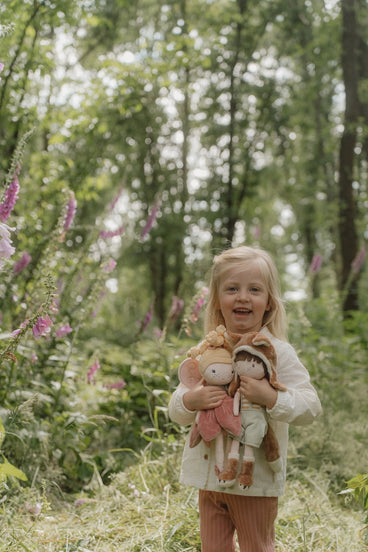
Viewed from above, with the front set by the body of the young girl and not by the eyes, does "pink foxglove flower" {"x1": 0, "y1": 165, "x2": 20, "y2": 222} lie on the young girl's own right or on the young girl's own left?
on the young girl's own right

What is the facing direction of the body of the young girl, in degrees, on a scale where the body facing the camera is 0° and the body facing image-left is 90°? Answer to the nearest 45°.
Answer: approximately 0°

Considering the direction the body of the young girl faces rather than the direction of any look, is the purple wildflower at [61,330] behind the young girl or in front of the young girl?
behind

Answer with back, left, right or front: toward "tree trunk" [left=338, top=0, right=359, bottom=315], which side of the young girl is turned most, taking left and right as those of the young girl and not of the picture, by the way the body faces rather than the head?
back

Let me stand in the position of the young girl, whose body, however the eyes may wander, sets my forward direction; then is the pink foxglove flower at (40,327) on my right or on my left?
on my right
